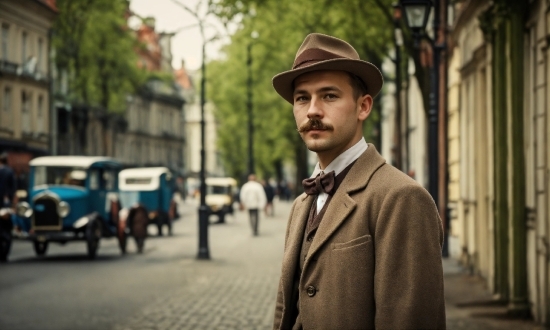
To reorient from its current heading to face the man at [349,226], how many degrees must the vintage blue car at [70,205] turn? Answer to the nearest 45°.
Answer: approximately 45° to its left

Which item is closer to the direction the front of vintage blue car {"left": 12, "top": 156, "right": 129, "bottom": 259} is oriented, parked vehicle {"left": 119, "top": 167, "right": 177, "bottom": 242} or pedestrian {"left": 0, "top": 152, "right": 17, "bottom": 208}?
the pedestrian

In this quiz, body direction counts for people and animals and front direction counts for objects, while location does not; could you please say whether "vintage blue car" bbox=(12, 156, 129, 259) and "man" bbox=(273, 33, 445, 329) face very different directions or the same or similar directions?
same or similar directions

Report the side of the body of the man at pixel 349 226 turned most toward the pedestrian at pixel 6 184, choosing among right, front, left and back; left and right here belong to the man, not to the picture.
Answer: right

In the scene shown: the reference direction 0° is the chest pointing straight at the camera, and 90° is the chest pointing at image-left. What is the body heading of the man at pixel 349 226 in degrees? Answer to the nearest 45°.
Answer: approximately 45°

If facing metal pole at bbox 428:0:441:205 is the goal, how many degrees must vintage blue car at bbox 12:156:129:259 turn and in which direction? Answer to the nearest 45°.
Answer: approximately 90° to its left

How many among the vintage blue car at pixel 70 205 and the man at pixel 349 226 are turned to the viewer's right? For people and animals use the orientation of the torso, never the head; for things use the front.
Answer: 0

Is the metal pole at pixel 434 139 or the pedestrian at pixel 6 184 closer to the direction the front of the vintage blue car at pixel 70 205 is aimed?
the pedestrian

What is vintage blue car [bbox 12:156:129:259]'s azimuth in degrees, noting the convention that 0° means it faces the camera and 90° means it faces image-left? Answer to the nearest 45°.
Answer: approximately 45°
